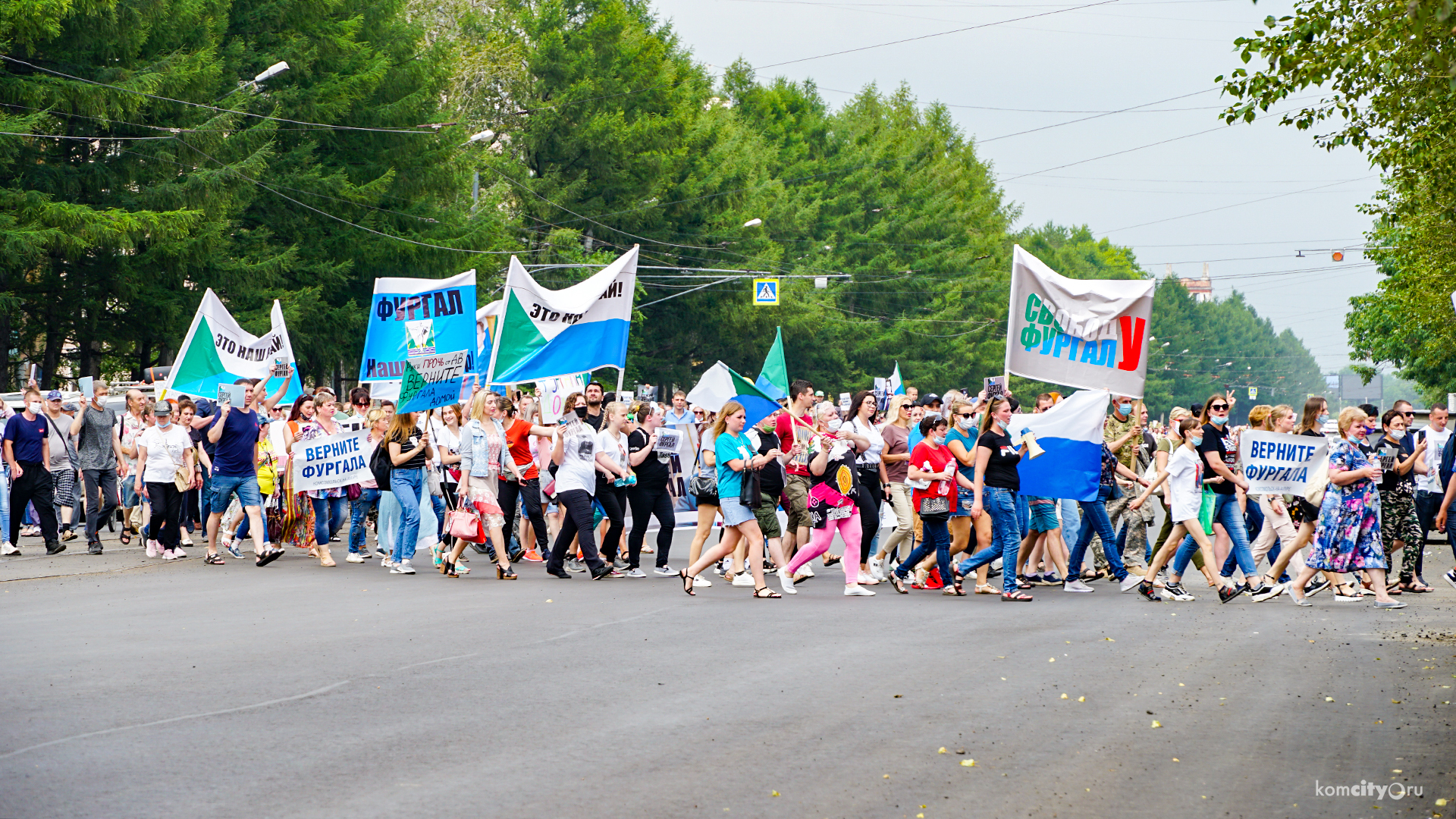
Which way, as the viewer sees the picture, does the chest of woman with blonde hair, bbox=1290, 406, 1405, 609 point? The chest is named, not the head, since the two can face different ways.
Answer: to the viewer's right

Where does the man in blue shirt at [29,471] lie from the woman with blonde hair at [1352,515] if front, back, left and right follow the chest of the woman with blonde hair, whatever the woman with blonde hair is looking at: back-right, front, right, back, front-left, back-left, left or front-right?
back

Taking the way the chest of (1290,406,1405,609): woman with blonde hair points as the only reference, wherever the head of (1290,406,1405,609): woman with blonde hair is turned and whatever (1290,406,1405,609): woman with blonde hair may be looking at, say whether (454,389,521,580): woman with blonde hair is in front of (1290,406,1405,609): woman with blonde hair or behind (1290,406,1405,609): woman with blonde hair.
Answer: behind

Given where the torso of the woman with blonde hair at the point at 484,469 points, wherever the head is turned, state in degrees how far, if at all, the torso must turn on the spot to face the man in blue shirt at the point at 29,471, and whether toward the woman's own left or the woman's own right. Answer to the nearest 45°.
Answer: approximately 180°

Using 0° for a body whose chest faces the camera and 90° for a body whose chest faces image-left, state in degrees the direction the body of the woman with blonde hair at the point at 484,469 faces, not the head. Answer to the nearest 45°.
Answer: approximately 315°

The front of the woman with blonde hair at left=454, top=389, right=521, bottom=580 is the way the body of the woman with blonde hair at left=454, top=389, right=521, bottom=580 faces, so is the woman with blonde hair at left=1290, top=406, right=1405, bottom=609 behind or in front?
in front
